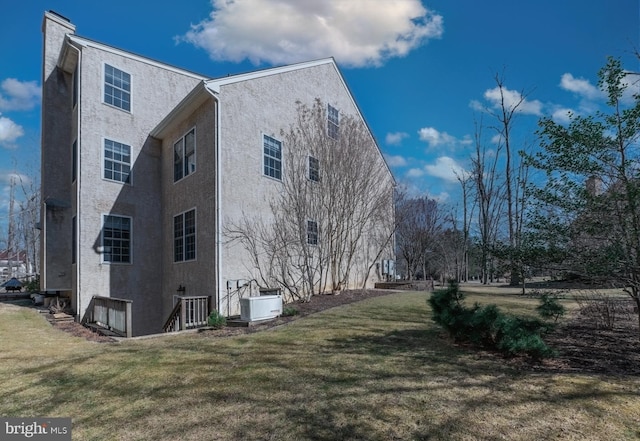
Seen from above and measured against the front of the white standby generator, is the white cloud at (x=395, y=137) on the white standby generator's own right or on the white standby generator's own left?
on the white standby generator's own left

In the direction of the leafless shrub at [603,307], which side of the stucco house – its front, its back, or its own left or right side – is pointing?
right

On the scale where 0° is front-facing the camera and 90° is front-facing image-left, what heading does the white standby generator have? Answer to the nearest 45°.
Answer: approximately 315°

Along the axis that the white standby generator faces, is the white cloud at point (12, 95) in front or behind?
behind

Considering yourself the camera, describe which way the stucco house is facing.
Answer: facing away from the viewer and to the right of the viewer
